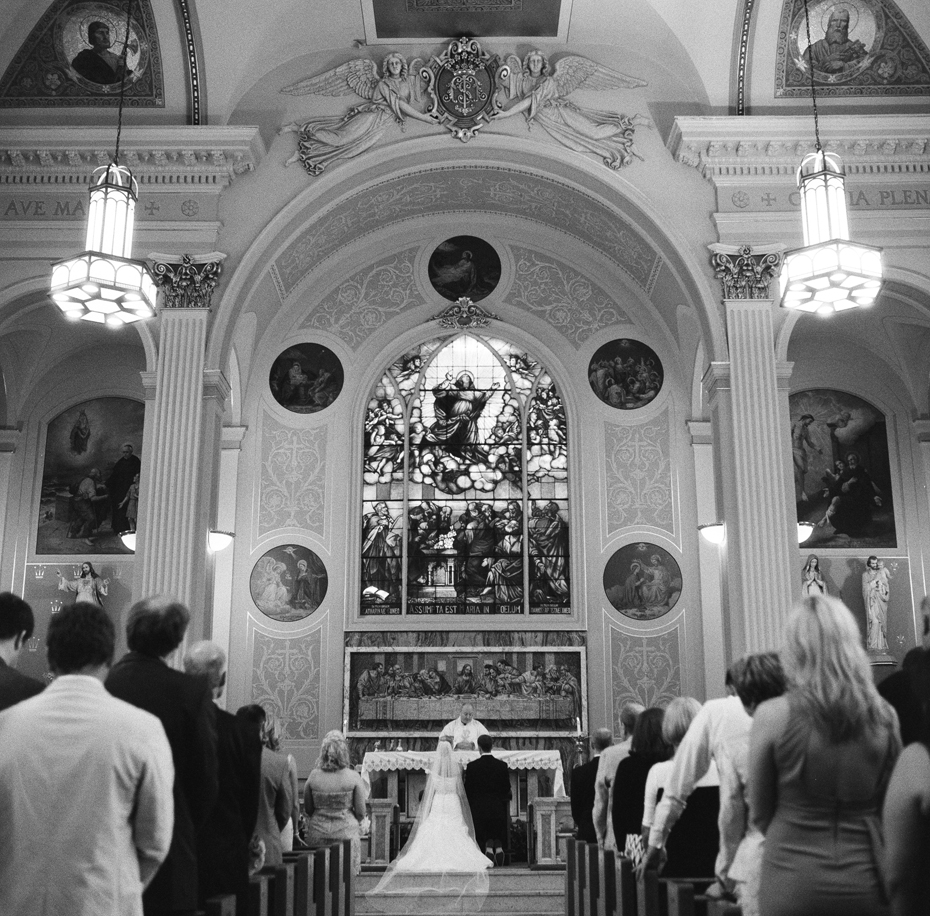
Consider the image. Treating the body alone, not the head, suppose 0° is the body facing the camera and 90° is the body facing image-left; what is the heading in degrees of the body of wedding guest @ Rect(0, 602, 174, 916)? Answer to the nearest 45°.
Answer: approximately 180°

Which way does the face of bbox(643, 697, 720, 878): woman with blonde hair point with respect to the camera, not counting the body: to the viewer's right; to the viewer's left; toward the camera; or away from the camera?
away from the camera

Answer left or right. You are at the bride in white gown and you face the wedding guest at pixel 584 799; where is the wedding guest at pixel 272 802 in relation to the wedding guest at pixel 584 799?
right

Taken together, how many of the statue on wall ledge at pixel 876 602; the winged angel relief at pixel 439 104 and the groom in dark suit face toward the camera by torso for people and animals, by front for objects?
2

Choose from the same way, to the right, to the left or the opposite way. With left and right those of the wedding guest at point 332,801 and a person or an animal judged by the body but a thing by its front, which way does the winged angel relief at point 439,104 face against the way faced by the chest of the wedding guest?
the opposite way

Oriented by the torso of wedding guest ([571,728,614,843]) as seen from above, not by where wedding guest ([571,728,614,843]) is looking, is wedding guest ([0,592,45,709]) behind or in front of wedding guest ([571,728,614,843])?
behind

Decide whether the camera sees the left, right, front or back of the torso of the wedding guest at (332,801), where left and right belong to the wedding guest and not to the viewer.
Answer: back

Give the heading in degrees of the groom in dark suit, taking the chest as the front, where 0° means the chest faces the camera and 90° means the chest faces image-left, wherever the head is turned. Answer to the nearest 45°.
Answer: approximately 180°

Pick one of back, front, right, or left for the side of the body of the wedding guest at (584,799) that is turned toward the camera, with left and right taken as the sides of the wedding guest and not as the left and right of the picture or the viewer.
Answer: back

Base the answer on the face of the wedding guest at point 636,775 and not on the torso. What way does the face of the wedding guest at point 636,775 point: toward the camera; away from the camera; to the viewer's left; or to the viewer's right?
away from the camera

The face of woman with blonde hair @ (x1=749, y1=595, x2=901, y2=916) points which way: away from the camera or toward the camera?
away from the camera

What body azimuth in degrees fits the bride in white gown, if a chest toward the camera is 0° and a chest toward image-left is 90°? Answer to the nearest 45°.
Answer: approximately 180°
